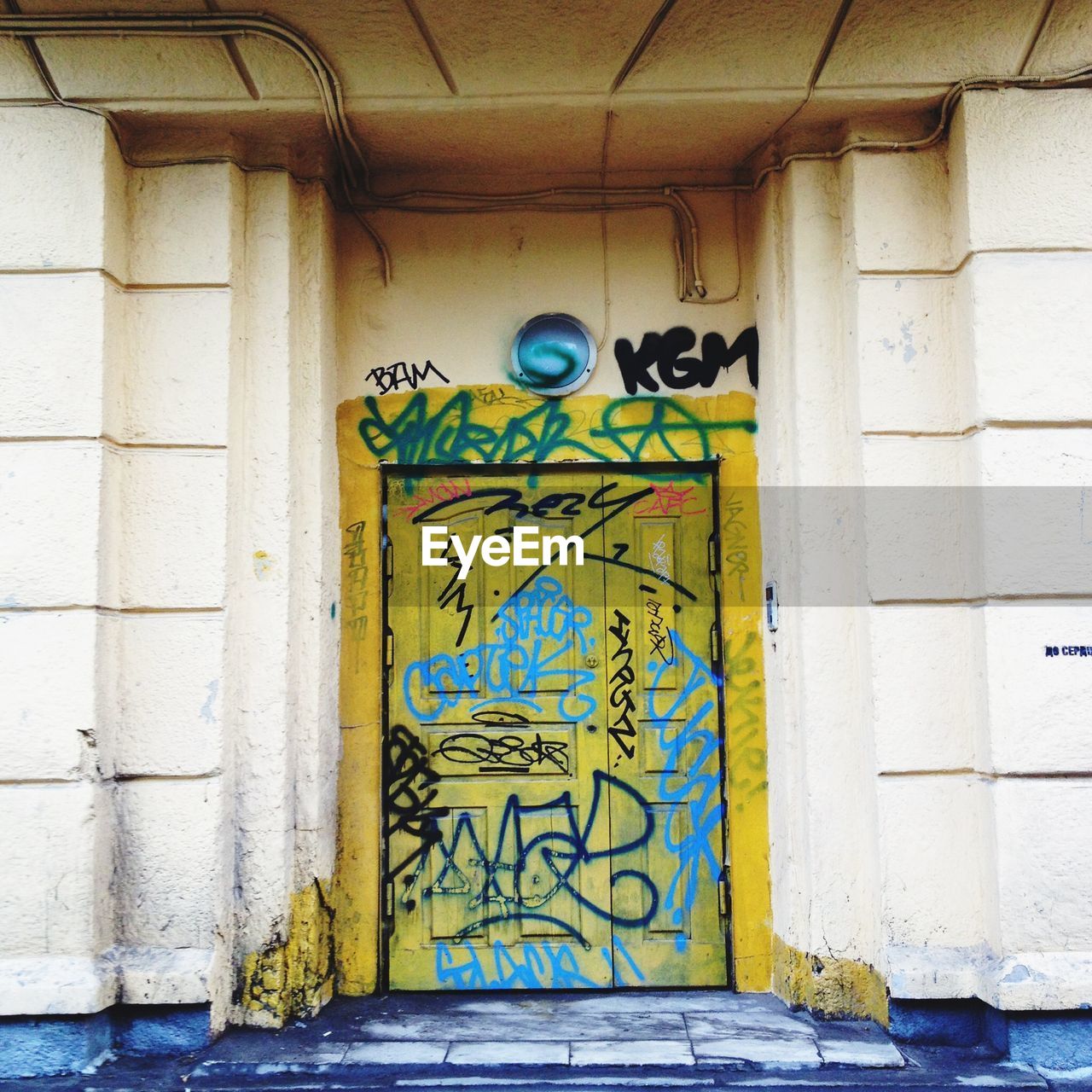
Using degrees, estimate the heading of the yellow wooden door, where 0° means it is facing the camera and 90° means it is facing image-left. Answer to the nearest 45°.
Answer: approximately 0°

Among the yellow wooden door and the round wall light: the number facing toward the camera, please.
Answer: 2
